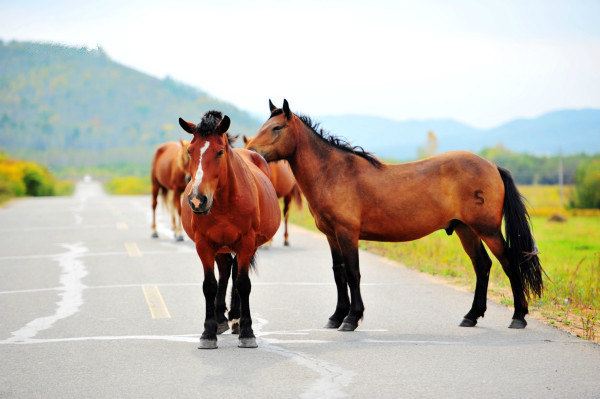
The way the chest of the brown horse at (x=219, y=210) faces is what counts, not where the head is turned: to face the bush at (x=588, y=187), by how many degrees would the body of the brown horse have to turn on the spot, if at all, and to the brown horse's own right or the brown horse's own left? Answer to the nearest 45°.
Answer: approximately 135° to the brown horse's own left

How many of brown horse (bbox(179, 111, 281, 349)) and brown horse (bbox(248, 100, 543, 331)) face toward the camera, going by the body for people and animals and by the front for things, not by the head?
1

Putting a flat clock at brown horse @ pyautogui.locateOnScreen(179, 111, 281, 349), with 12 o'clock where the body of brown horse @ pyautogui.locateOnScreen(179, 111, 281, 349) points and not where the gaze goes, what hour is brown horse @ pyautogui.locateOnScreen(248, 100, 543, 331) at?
brown horse @ pyautogui.locateOnScreen(248, 100, 543, 331) is roughly at 8 o'clock from brown horse @ pyautogui.locateOnScreen(179, 111, 281, 349).

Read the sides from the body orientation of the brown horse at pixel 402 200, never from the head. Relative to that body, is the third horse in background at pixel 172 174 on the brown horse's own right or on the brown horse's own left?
on the brown horse's own right

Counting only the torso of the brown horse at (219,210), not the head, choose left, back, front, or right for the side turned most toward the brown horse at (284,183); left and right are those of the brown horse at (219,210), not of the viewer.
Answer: back

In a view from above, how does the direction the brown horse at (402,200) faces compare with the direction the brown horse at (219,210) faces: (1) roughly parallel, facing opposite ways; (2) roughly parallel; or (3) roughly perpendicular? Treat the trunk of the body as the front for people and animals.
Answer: roughly perpendicular

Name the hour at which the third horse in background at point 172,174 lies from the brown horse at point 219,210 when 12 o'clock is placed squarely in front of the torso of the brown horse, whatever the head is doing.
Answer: The third horse in background is roughly at 6 o'clock from the brown horse.

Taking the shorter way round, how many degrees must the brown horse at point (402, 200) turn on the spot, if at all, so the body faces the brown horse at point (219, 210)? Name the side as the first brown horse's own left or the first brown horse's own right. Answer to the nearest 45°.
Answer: approximately 45° to the first brown horse's own left

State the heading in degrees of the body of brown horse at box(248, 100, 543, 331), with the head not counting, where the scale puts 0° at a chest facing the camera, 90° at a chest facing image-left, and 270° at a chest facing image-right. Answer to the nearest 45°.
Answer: approximately 90°

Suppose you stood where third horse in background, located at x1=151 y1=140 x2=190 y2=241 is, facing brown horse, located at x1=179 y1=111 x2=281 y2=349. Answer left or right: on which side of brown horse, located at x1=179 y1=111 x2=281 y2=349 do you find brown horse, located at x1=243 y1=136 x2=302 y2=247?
left

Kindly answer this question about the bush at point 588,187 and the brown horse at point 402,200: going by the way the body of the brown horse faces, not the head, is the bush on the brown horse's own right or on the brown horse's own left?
on the brown horse's own right

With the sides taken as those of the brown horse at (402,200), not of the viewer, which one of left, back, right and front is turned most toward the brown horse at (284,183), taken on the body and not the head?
right
